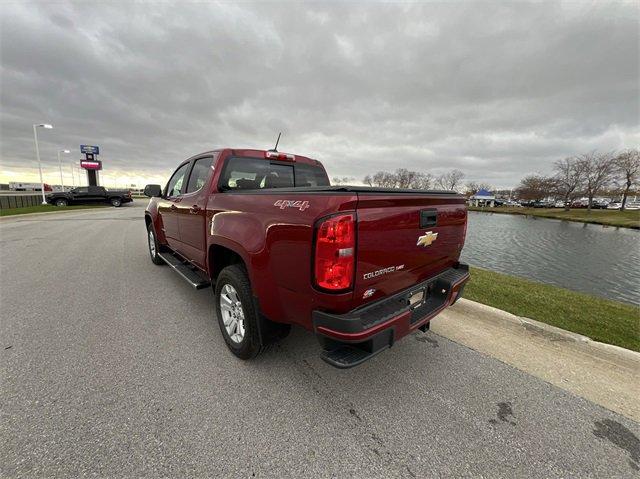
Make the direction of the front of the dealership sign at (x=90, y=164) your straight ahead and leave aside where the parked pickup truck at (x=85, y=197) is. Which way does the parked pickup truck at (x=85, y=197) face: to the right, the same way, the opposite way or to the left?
to the right

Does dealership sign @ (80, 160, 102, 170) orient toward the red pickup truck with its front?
yes

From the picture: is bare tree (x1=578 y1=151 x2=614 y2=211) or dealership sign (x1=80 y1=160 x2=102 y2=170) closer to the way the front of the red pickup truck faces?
the dealership sign

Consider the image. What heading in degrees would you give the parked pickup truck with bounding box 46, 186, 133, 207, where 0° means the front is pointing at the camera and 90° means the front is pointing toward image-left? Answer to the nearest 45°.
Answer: approximately 90°

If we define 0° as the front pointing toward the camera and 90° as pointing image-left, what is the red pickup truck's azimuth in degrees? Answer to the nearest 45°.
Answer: approximately 135°

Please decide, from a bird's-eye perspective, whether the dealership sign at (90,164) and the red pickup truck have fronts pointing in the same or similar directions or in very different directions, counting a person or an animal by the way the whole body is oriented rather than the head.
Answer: very different directions

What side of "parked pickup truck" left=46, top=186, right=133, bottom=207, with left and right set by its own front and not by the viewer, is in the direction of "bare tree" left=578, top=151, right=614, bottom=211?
back

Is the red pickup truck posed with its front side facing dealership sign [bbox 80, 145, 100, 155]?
yes

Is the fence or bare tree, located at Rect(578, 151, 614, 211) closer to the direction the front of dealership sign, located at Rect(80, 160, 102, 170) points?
the fence

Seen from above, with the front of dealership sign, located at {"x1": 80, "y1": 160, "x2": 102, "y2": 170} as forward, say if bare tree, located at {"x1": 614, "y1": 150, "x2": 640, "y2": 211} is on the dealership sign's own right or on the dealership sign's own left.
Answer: on the dealership sign's own left

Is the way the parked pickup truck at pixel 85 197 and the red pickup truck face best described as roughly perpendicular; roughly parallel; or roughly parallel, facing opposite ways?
roughly perpendicular

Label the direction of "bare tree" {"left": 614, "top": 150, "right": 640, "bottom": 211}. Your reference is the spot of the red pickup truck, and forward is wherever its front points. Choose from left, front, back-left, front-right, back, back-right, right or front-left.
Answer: right
